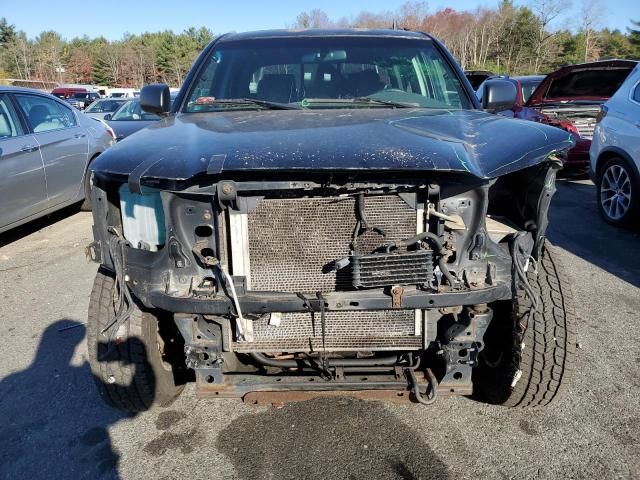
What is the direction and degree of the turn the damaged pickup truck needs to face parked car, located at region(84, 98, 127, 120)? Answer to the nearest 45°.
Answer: approximately 135° to its right

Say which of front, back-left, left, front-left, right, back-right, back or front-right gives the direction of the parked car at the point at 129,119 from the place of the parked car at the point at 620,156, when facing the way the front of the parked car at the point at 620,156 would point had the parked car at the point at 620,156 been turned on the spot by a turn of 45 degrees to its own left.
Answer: back

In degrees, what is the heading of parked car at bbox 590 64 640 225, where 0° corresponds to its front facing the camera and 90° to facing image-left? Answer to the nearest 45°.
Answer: approximately 315°

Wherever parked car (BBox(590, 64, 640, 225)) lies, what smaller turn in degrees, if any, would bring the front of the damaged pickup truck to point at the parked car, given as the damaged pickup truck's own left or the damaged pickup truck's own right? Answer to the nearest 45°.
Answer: approximately 135° to the damaged pickup truck's own left

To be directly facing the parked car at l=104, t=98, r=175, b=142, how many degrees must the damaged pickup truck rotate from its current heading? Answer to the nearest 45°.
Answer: approximately 135° to its right

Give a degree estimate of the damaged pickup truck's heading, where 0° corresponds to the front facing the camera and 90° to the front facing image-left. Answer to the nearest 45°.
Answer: approximately 0°

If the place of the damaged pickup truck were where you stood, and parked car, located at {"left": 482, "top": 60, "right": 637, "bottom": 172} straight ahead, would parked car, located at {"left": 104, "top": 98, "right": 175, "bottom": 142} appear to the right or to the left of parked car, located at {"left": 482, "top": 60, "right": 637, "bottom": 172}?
left

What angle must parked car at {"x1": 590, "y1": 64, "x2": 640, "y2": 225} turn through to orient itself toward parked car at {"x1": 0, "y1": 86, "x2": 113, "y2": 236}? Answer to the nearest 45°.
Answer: approximately 90° to its right
